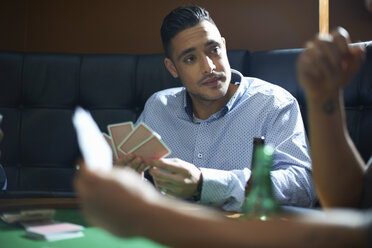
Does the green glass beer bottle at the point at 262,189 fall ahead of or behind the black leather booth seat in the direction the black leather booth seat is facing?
ahead

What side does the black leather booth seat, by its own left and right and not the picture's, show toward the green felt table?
front

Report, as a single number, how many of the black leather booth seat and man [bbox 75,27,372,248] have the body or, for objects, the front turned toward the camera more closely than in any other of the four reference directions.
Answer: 1

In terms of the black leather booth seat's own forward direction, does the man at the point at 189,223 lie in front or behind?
in front

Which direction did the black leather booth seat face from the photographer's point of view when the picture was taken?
facing the viewer
